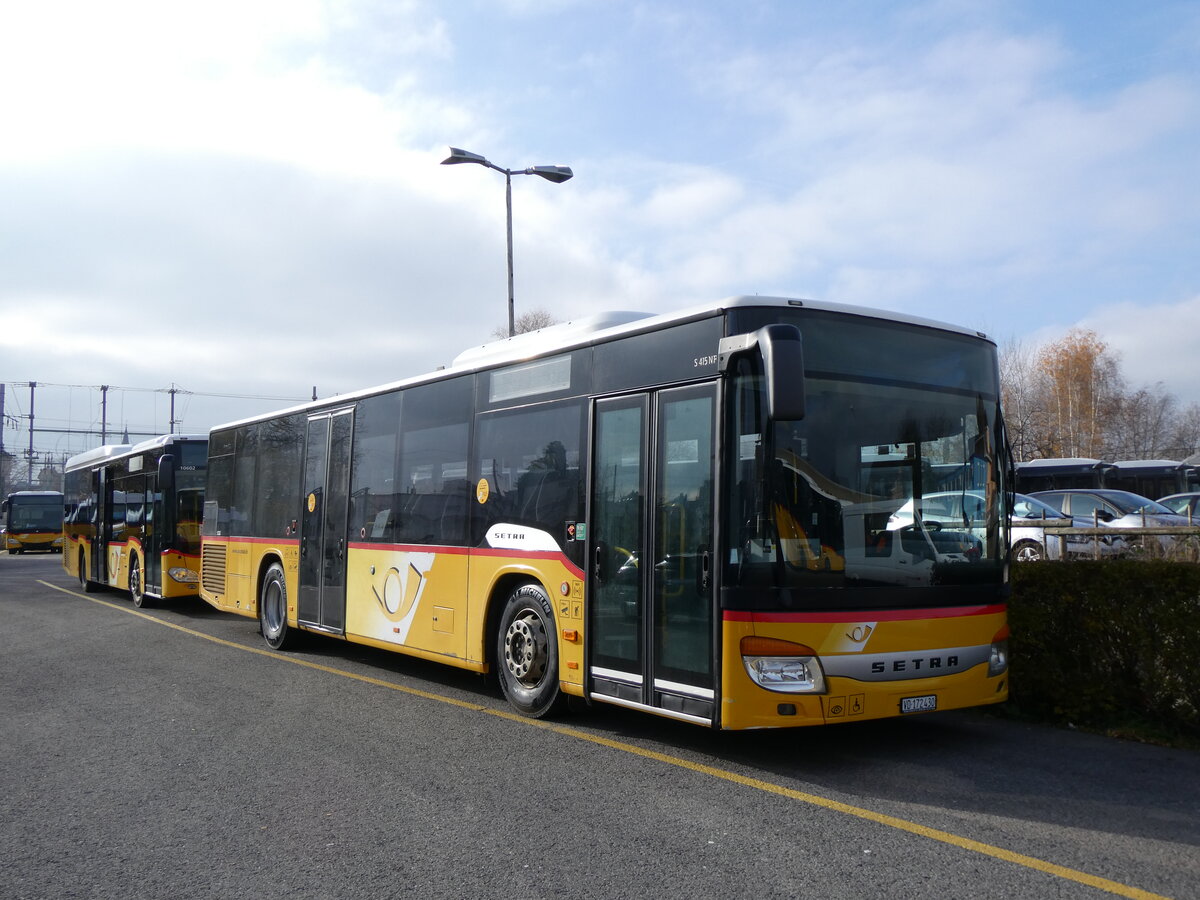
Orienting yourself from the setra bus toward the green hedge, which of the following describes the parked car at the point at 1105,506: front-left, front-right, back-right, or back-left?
front-left

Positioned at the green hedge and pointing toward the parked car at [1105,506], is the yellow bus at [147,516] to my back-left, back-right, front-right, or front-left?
front-left

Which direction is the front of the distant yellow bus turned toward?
toward the camera

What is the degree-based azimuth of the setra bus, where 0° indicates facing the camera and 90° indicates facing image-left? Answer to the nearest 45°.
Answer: approximately 315°

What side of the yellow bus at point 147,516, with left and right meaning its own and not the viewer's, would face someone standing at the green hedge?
front

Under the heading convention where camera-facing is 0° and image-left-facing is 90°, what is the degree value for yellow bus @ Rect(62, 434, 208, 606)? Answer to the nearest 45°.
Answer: approximately 315°

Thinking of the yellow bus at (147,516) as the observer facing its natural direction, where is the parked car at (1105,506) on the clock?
The parked car is roughly at 11 o'clock from the yellow bus.

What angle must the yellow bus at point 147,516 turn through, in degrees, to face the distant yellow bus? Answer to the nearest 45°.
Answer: approximately 135° to its left

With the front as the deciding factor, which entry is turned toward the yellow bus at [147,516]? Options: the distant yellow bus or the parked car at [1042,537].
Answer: the distant yellow bus

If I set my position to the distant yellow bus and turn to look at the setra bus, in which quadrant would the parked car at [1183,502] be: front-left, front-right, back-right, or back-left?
front-left

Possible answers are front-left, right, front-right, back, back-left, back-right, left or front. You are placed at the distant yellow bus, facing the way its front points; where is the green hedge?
front

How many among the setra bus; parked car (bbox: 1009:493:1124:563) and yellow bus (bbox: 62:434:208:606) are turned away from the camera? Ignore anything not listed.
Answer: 0

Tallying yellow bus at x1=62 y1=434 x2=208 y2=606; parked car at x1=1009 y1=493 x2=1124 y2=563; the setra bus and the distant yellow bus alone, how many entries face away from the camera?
0

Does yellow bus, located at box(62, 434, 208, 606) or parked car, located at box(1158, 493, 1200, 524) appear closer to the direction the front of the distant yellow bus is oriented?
the yellow bus

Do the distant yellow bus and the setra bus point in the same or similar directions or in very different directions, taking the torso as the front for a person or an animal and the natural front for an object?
same or similar directions

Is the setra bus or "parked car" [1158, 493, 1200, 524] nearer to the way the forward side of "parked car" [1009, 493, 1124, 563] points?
the setra bus

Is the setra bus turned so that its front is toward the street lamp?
no
